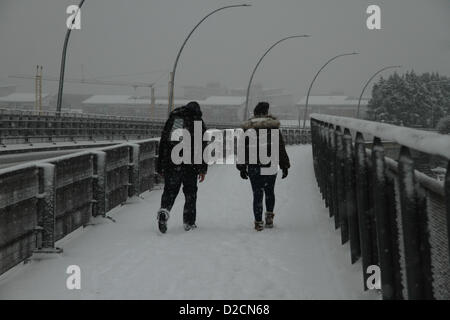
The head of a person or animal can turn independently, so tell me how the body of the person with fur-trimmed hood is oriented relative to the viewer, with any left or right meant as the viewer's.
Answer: facing away from the viewer

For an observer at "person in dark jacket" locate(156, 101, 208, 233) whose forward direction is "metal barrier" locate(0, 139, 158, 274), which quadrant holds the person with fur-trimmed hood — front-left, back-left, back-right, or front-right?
back-left

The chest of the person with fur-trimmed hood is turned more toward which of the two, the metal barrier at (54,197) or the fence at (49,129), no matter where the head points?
the fence

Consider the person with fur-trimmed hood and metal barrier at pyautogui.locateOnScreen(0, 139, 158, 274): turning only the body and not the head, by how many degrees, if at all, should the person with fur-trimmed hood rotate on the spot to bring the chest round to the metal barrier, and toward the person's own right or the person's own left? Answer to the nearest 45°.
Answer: approximately 135° to the person's own left

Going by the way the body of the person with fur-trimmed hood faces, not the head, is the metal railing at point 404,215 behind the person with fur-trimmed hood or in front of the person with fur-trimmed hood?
behind

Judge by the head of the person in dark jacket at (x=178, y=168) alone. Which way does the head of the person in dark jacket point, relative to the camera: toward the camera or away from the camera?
away from the camera

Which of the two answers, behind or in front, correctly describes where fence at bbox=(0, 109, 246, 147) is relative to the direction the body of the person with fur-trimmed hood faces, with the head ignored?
in front

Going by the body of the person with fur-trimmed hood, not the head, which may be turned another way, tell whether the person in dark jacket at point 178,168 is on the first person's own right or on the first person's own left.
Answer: on the first person's own left
